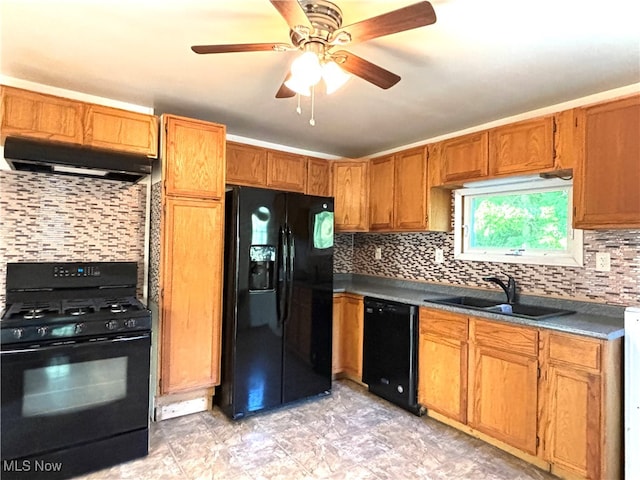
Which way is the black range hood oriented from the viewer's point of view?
toward the camera

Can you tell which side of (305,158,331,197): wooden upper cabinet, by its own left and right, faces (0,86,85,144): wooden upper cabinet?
right

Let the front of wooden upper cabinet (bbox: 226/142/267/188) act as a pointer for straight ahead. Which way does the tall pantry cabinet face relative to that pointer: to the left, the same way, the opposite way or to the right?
the same way

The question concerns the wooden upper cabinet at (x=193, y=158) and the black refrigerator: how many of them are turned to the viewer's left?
0

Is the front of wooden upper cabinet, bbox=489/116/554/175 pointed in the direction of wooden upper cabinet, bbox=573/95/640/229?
no

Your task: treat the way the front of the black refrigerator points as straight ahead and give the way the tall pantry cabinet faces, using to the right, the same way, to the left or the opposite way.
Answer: the same way

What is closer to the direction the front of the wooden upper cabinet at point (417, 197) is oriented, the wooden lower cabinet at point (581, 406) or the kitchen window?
the wooden lower cabinet

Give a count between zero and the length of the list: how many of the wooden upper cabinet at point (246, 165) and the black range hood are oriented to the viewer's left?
0

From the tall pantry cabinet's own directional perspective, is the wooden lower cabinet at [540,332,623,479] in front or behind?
in front

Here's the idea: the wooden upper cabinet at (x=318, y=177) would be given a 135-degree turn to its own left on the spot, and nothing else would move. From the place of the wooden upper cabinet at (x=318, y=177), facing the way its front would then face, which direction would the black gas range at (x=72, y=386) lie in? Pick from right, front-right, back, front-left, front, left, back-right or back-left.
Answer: back-left

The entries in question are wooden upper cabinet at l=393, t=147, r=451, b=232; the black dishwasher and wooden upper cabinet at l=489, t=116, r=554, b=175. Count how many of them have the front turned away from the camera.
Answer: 0

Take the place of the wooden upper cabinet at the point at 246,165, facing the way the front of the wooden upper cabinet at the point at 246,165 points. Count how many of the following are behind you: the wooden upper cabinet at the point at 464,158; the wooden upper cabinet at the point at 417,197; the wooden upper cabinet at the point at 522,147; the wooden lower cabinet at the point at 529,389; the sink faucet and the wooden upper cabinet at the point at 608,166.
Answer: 0

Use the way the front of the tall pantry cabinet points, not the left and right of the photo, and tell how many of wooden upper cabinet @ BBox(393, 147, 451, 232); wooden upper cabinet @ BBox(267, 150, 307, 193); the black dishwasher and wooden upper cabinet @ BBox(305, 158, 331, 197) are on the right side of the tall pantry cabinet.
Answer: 0

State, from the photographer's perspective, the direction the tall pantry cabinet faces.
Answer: facing the viewer and to the right of the viewer

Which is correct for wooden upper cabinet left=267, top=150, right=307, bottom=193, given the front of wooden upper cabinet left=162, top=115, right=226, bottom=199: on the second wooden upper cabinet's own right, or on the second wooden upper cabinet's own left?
on the second wooden upper cabinet's own left
